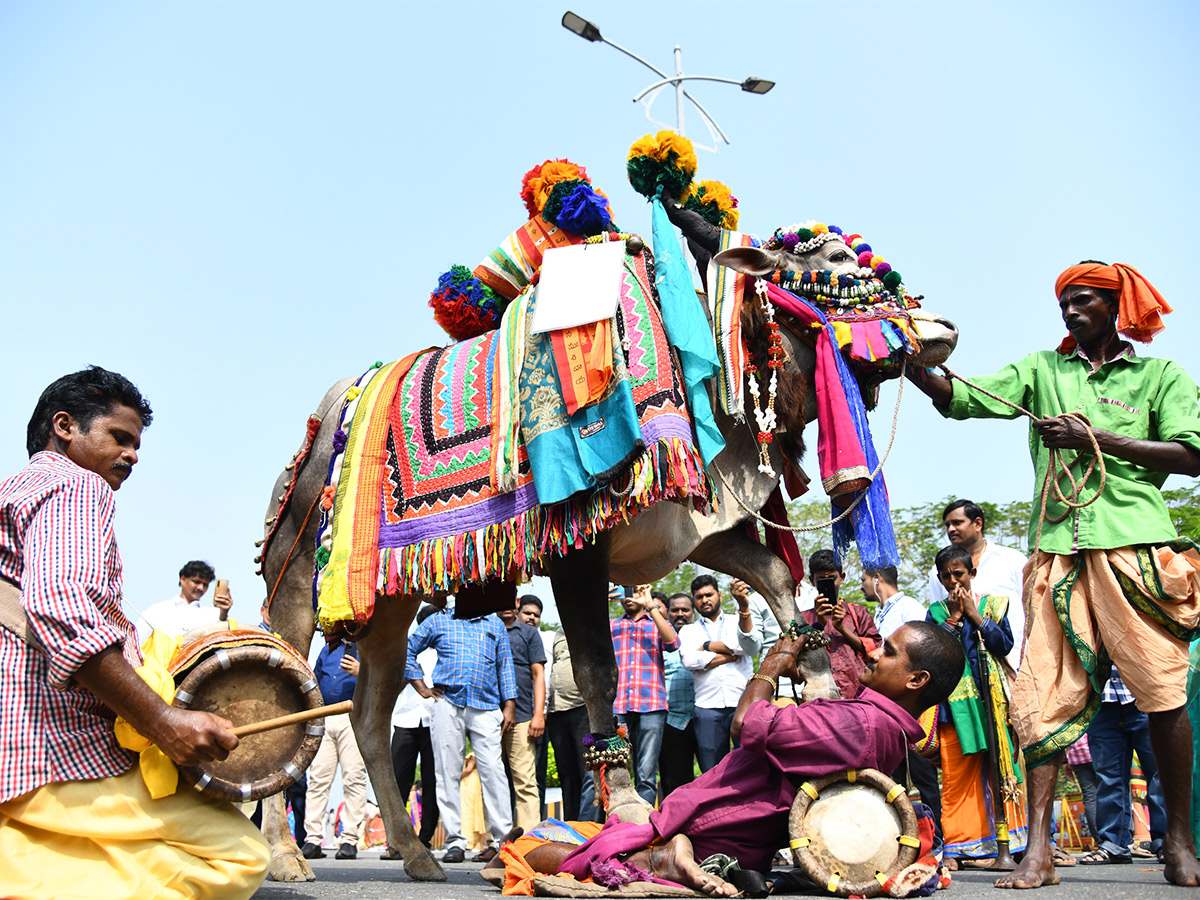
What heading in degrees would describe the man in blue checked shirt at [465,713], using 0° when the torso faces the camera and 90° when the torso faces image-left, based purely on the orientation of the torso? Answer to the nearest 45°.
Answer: approximately 0°

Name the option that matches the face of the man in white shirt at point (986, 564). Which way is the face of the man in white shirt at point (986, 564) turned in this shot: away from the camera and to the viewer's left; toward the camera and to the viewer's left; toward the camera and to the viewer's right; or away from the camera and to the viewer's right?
toward the camera and to the viewer's left

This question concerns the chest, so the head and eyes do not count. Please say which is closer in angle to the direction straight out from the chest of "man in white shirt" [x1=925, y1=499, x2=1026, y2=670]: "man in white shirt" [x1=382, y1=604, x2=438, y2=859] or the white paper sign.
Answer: the white paper sign

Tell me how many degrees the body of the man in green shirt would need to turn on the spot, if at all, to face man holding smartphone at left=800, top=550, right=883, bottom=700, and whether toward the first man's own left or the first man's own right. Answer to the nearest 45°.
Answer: approximately 90° to the first man's own right

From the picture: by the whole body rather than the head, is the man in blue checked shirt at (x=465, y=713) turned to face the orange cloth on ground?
yes

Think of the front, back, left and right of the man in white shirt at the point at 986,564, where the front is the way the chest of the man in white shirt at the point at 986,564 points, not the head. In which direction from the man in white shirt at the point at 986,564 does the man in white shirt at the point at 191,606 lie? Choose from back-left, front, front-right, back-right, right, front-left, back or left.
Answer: front-right

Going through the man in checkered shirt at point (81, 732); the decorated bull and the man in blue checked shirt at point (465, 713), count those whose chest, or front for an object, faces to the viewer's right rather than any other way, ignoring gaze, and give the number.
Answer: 2
